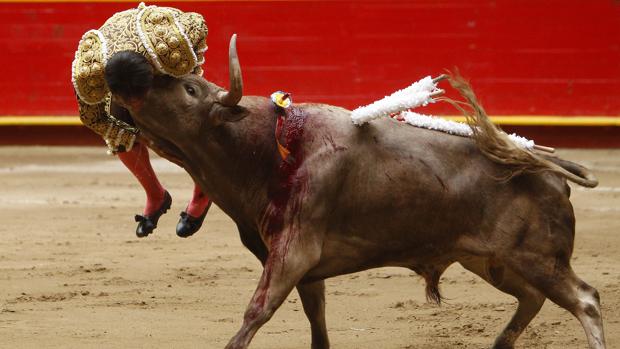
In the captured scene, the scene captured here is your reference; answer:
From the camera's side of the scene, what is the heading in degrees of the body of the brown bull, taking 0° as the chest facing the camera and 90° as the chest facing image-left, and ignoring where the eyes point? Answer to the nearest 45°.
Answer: approximately 90°
